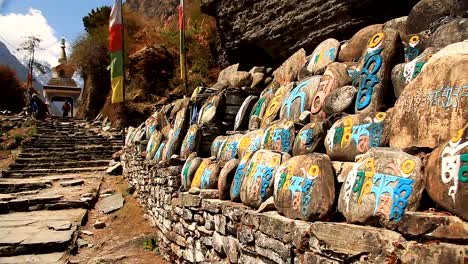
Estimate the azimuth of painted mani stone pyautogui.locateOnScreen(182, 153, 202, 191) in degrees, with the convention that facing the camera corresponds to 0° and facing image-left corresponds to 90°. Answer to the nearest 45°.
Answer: approximately 45°

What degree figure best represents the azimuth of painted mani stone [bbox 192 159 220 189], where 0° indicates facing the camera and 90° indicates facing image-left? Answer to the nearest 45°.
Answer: approximately 45°

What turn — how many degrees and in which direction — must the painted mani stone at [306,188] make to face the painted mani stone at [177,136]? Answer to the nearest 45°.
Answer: approximately 90° to its right

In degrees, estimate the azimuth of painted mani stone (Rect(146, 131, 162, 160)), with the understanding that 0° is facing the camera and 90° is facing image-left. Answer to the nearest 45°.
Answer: approximately 45°
